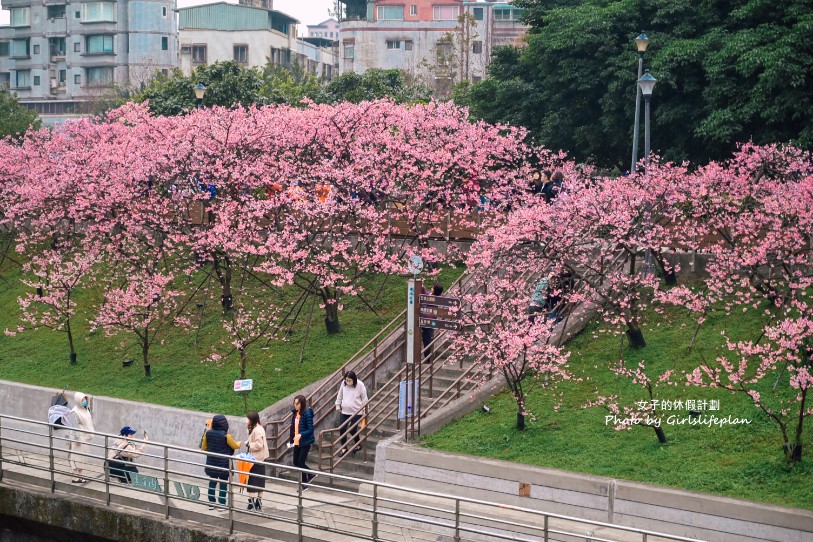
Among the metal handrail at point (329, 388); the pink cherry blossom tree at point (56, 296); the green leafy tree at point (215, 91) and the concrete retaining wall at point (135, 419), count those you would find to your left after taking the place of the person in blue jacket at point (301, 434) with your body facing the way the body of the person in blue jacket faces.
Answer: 0

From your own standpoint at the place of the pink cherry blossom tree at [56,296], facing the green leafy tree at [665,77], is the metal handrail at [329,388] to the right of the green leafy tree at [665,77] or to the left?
right

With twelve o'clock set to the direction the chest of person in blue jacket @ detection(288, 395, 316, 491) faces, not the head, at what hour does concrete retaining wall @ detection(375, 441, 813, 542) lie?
The concrete retaining wall is roughly at 9 o'clock from the person in blue jacket.

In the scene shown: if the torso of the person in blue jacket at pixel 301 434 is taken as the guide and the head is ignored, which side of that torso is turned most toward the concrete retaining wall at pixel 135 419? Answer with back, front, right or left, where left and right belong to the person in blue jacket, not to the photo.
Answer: right

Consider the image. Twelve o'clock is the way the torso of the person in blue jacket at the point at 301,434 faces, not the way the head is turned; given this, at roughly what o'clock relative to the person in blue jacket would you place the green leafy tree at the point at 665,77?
The green leafy tree is roughly at 6 o'clock from the person in blue jacket.

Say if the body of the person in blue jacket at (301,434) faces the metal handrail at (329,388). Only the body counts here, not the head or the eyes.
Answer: no

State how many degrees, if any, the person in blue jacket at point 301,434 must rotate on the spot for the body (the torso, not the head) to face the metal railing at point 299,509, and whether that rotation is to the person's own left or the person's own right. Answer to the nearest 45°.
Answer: approximately 45° to the person's own left

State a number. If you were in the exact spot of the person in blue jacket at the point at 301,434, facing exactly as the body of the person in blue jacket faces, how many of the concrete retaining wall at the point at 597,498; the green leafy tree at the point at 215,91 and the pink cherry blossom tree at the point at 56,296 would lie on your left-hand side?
1

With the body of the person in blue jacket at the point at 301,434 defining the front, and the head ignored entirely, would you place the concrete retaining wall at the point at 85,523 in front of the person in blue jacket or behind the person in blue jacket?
in front

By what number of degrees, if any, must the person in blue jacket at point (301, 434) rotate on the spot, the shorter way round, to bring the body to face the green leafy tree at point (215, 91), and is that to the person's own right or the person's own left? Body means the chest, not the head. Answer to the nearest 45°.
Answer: approximately 135° to the person's own right

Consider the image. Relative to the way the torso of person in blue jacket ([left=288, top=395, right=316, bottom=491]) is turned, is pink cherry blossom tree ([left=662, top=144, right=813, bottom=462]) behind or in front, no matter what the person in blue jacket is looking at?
behind

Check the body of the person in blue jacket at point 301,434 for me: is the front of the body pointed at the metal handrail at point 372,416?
no
